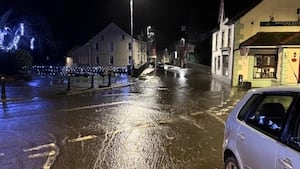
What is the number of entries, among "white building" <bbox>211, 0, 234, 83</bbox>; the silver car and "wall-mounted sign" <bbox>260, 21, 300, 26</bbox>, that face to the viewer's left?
1

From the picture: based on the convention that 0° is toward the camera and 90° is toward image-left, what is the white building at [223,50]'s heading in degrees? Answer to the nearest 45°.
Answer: approximately 90°

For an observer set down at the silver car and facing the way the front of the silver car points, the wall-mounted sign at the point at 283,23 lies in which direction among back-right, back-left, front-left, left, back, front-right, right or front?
back-left

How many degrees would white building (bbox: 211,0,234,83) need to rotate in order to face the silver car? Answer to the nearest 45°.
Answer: approximately 90° to its left

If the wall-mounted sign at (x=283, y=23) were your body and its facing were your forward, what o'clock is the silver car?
The silver car is roughly at 12 o'clock from the wall-mounted sign.

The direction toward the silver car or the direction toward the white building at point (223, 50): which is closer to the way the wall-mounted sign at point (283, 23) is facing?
the silver car

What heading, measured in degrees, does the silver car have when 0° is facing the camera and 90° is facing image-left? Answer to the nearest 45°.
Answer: approximately 315°

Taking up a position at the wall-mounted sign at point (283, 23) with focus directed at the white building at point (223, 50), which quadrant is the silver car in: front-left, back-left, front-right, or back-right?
back-left

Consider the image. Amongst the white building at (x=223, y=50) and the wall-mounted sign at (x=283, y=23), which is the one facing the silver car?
the wall-mounted sign

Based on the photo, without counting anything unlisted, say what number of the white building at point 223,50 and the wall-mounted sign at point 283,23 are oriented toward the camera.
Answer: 1

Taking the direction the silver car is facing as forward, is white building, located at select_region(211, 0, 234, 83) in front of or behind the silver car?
behind

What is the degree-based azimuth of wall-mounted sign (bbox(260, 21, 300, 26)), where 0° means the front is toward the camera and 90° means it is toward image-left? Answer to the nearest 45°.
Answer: approximately 0°
